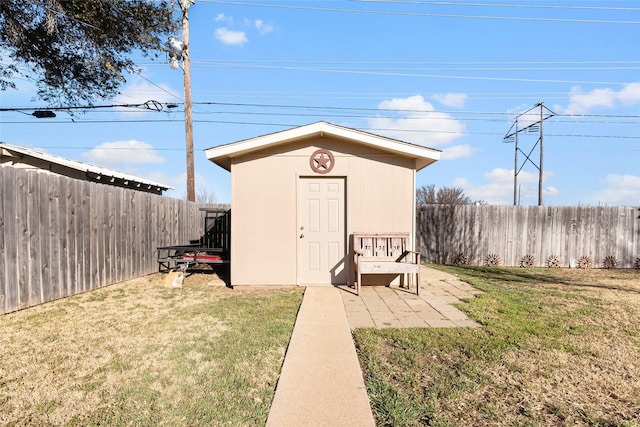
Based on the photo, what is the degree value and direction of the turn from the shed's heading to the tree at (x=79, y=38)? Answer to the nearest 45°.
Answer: approximately 90° to its right

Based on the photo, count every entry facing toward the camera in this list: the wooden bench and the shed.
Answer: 2

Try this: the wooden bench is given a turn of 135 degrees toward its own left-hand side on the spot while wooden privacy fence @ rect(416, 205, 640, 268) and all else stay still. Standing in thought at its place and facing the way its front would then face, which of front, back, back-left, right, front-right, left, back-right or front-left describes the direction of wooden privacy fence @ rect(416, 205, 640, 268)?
front

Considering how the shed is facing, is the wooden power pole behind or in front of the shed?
behind

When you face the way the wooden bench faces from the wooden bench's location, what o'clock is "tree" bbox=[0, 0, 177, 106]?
The tree is roughly at 3 o'clock from the wooden bench.

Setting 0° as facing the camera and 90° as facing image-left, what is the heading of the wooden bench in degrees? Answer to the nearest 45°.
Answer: approximately 0°

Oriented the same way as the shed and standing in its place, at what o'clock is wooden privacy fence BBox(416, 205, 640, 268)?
The wooden privacy fence is roughly at 8 o'clock from the shed.

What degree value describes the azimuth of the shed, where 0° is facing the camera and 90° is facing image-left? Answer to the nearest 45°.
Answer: approximately 0°

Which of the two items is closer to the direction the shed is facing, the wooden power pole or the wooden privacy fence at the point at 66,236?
the wooden privacy fence
